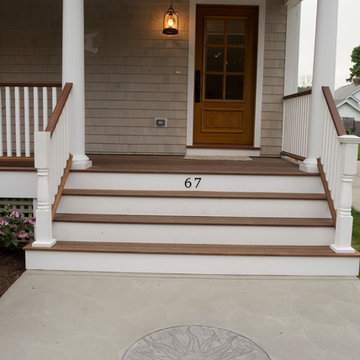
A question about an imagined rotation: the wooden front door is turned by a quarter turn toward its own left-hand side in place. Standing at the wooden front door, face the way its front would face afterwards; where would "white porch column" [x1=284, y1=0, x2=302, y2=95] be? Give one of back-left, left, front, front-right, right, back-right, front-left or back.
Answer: front

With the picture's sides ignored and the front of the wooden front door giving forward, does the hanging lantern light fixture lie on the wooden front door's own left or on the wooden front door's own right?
on the wooden front door's own right

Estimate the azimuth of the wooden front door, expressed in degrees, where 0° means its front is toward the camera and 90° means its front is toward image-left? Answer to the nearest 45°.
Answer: approximately 0°

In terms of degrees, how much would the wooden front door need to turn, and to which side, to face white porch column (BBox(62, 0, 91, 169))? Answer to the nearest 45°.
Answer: approximately 45° to its right

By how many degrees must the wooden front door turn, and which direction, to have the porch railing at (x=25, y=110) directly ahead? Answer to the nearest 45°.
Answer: approximately 45° to its right
